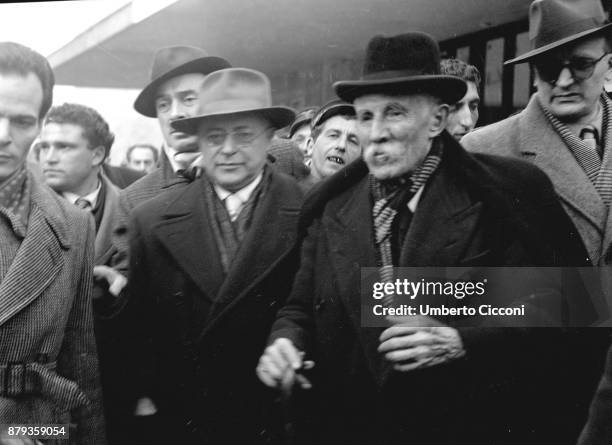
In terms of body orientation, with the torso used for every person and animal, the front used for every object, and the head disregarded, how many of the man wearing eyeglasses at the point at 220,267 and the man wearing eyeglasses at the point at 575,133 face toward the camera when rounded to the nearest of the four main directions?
2

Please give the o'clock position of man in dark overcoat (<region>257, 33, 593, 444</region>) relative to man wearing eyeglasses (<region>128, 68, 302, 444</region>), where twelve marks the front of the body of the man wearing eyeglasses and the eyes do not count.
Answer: The man in dark overcoat is roughly at 10 o'clock from the man wearing eyeglasses.

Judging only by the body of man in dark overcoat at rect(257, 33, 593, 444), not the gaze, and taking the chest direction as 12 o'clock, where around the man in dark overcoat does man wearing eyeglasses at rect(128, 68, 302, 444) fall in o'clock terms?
The man wearing eyeglasses is roughly at 2 o'clock from the man in dark overcoat.

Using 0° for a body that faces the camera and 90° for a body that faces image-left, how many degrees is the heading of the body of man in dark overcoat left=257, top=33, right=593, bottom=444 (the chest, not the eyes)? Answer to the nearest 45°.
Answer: approximately 45°

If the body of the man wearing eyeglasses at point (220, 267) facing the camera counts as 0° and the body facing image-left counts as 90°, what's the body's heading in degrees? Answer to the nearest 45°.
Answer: approximately 0°

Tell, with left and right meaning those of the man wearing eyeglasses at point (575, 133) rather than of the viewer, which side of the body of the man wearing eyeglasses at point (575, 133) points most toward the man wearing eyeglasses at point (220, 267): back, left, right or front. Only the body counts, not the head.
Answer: right
